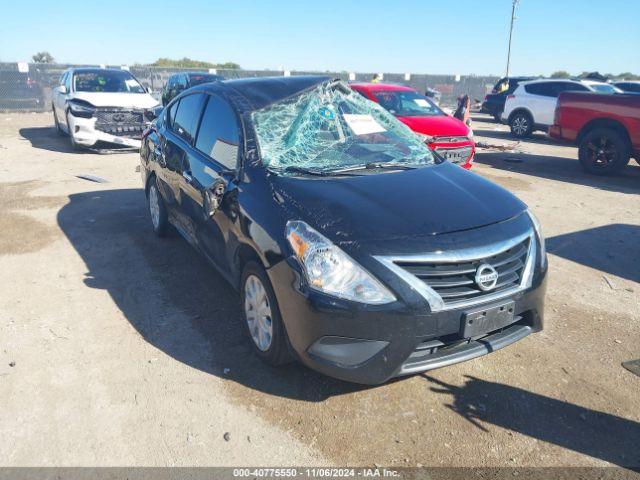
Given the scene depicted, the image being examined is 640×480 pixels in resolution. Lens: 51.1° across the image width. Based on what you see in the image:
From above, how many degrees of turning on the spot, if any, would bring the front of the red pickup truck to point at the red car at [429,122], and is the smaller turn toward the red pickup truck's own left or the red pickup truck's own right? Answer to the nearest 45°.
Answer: approximately 135° to the red pickup truck's own right

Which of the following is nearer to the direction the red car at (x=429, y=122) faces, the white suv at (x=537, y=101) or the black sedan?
the black sedan

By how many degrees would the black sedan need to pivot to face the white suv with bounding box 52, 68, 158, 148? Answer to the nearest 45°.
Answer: approximately 180°

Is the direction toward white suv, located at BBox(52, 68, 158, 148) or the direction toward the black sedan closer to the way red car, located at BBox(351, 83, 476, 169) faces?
the black sedan

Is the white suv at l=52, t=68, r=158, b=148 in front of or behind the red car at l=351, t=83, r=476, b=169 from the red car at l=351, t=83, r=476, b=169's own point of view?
behind

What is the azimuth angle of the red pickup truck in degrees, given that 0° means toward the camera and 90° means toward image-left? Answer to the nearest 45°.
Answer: approximately 270°

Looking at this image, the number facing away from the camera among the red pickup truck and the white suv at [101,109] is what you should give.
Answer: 0

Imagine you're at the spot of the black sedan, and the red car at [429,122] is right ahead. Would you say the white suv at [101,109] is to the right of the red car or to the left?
left

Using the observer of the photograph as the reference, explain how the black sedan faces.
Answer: facing the viewer and to the right of the viewer

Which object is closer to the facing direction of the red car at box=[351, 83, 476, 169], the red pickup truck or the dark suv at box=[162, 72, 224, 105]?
the red pickup truck

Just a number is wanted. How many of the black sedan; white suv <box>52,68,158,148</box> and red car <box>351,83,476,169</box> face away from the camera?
0

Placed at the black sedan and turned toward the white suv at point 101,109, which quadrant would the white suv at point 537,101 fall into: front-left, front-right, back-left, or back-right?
front-right

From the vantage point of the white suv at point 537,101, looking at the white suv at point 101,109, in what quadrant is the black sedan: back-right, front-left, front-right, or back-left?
front-left
